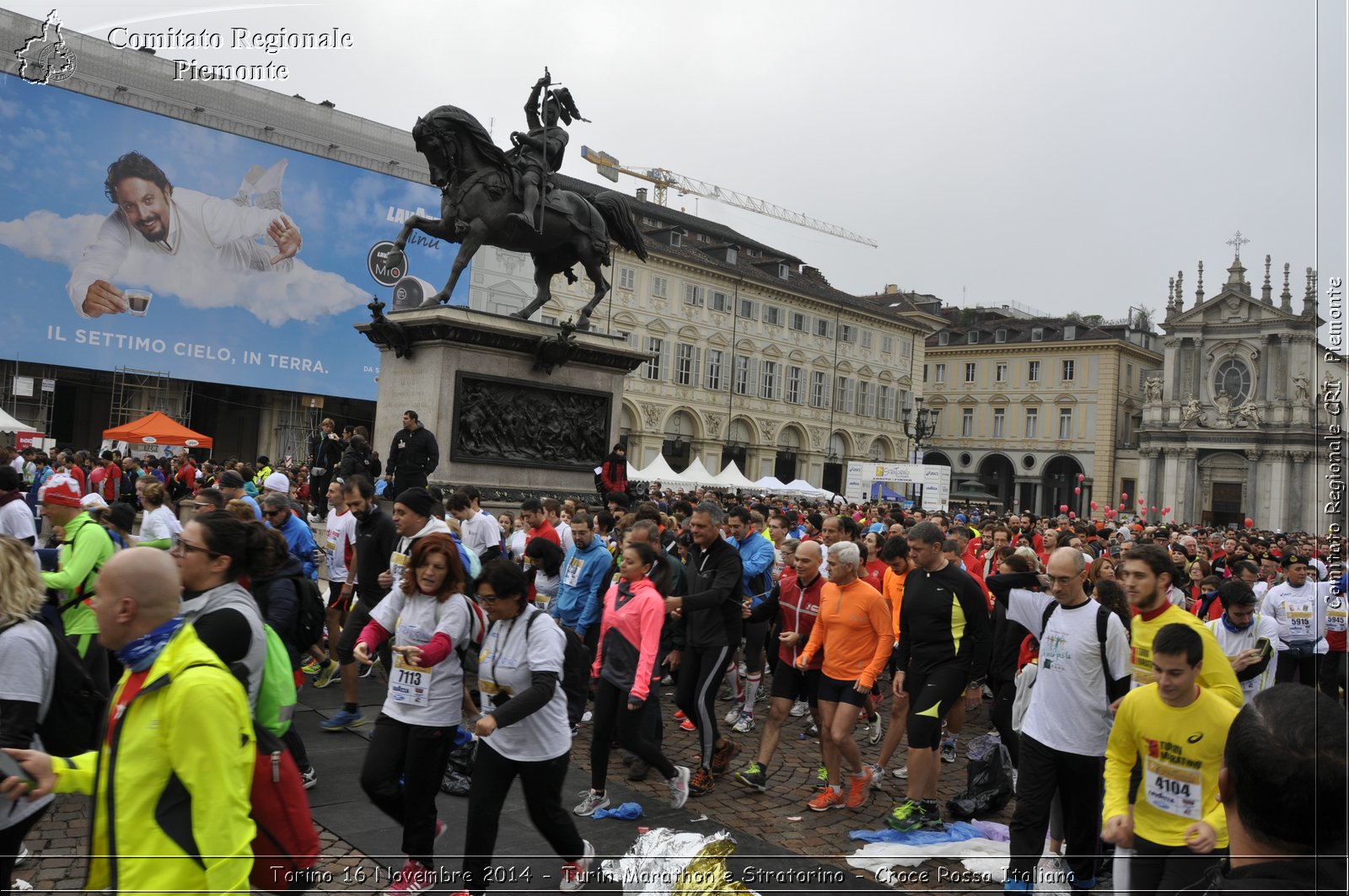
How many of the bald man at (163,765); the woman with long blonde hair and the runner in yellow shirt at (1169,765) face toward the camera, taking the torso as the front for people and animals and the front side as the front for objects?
1

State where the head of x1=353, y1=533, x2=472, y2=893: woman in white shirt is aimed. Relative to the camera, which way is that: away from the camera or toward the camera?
toward the camera

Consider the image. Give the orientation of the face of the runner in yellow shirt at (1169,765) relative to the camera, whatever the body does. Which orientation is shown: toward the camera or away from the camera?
toward the camera

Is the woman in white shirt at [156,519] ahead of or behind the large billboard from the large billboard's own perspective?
ahead

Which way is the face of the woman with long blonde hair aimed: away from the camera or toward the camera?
away from the camera

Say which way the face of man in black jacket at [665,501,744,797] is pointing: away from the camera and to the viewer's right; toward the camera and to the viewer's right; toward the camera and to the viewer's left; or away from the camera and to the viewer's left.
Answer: toward the camera and to the viewer's left

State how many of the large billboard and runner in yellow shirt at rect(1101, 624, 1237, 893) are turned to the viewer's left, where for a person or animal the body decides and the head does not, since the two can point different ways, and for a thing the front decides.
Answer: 0

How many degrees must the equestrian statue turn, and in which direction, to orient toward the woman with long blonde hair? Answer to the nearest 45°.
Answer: approximately 45° to its left

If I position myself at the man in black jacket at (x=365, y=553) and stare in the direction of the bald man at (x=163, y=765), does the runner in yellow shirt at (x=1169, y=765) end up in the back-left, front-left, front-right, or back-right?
front-left

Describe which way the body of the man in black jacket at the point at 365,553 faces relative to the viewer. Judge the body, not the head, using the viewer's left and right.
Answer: facing the viewer and to the left of the viewer

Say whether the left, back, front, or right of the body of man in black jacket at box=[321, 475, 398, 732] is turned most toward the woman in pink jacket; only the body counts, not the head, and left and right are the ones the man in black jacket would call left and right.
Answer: left

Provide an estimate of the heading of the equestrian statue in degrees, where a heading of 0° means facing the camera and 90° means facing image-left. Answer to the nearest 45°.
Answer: approximately 45°
